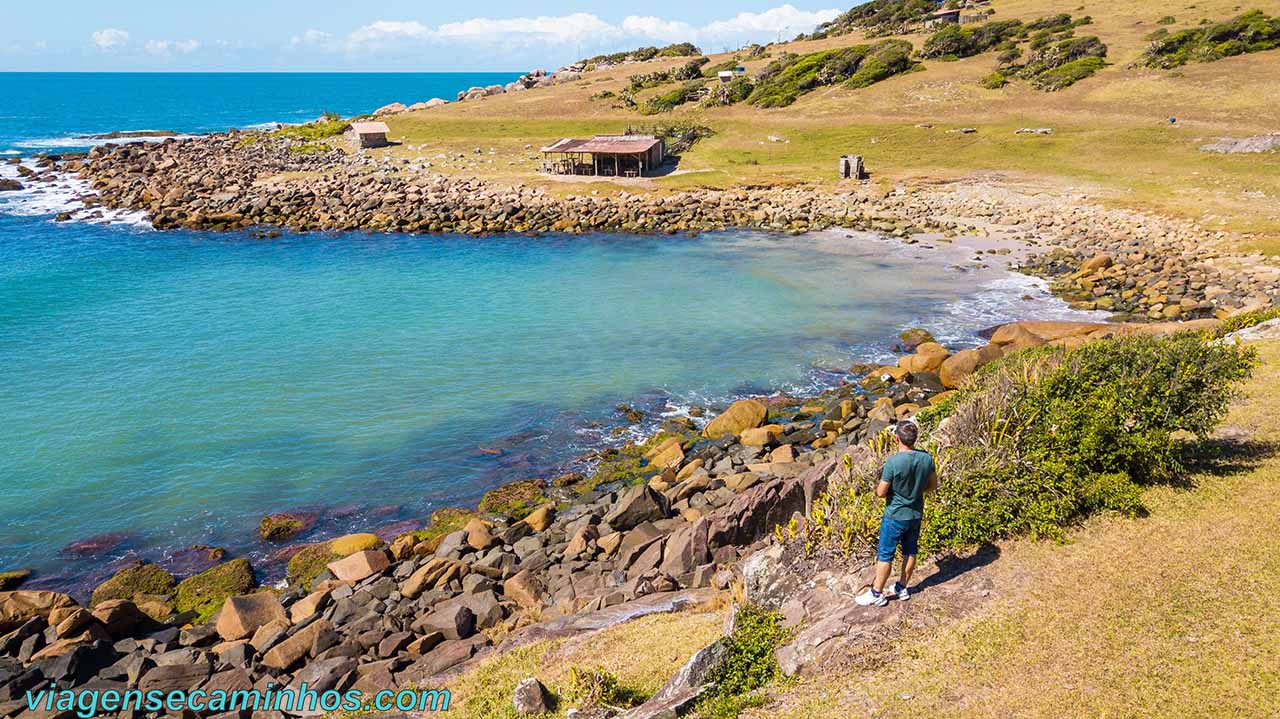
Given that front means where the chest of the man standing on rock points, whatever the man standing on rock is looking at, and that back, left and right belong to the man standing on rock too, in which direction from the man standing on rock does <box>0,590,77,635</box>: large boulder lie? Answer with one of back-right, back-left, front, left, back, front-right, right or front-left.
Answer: front-left

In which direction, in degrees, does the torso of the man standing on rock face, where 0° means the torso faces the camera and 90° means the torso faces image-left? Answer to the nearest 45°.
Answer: approximately 135°

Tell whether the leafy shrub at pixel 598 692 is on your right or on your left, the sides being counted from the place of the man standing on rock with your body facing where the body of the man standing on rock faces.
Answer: on your left

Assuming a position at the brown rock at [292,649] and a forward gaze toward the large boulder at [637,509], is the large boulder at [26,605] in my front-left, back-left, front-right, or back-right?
back-left

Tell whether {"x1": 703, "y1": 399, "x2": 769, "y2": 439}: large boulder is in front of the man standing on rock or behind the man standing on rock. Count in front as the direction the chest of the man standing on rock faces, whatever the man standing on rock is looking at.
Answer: in front

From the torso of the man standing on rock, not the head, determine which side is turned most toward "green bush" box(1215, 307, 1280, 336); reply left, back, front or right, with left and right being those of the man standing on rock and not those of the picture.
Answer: right

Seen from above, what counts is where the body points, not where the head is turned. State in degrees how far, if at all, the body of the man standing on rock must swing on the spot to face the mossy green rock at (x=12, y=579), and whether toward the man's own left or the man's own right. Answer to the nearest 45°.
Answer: approximately 45° to the man's own left

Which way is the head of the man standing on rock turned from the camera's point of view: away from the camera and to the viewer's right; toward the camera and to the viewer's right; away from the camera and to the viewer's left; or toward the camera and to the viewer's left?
away from the camera and to the viewer's left
